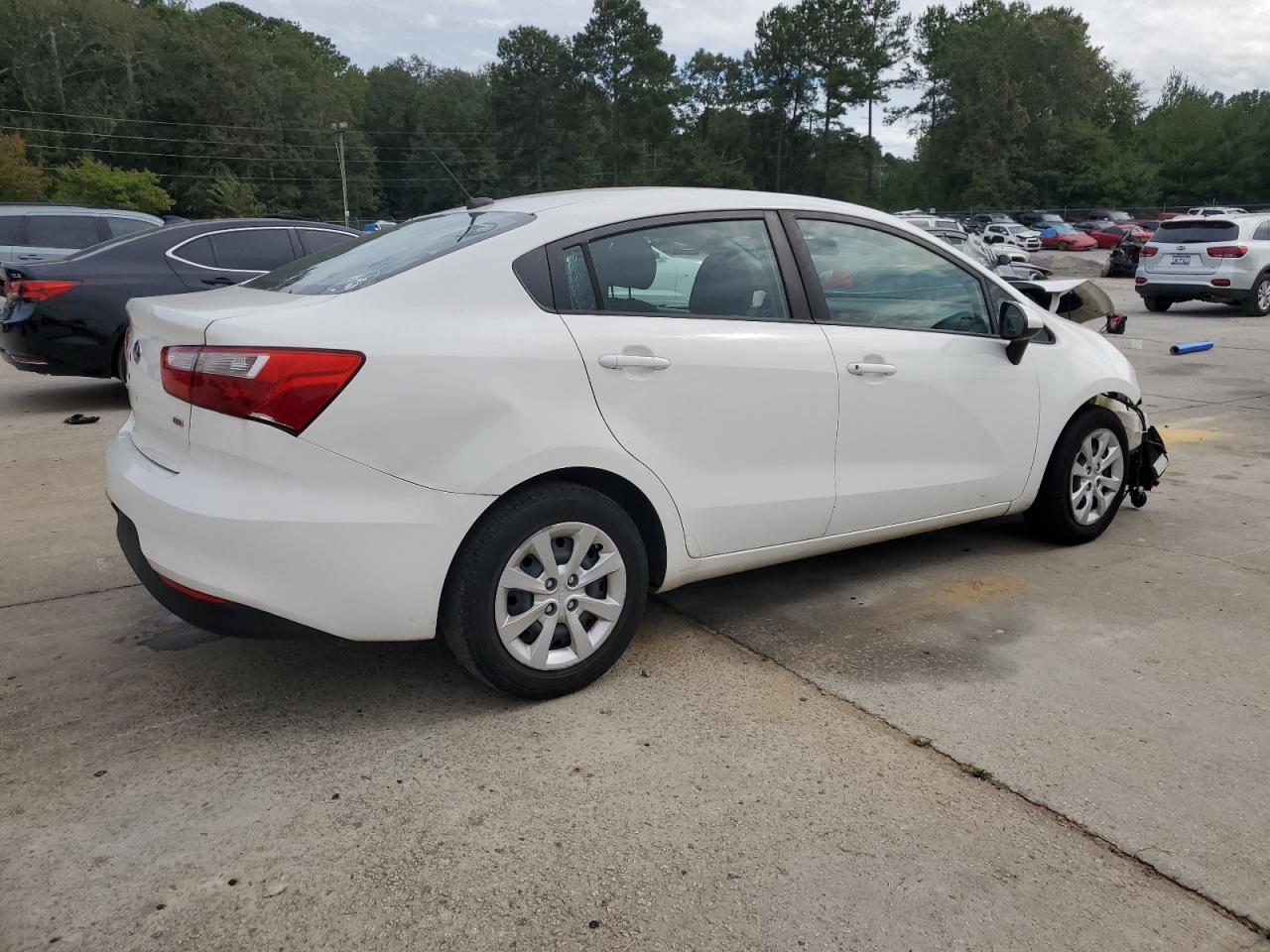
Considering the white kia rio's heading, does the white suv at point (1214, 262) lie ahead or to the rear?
ahead

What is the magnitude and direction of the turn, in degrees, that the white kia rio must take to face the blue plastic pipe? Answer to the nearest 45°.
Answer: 0° — it already faces it

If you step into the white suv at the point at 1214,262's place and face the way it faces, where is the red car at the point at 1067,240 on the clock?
The red car is roughly at 10 o'clock from the white suv.

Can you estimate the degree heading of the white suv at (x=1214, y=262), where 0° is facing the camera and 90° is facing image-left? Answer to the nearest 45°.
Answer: approximately 225°

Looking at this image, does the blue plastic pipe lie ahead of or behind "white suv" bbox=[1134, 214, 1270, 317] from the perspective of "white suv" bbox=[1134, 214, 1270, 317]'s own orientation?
behind

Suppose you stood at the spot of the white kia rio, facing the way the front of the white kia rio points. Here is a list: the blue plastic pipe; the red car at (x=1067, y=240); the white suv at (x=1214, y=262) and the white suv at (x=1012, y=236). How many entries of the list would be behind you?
0

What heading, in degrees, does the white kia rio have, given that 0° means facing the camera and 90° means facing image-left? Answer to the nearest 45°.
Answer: approximately 225°

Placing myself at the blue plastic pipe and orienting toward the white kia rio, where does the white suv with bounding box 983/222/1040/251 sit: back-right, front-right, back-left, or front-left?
back-right

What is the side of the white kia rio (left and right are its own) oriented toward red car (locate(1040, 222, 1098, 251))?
front

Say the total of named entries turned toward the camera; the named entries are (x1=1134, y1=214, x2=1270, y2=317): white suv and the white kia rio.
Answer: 0
